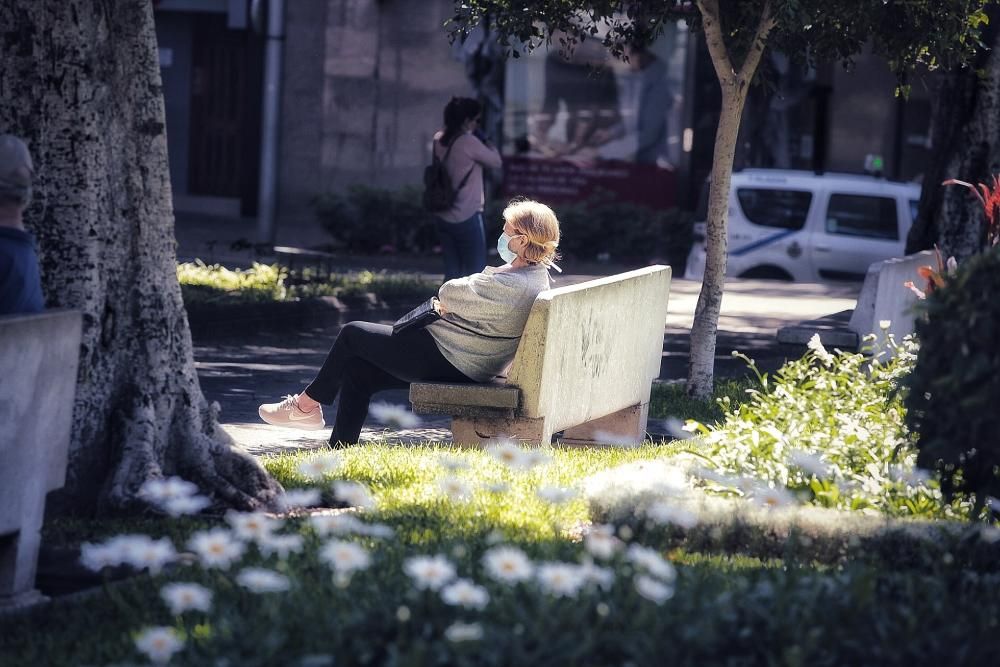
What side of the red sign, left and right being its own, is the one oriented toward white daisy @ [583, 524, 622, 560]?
front

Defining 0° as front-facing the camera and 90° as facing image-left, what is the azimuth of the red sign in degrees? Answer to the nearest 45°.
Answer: approximately 0°

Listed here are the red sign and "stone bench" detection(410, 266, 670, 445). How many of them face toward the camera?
1

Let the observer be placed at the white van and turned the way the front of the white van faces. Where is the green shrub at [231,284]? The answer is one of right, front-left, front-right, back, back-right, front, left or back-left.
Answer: back-right

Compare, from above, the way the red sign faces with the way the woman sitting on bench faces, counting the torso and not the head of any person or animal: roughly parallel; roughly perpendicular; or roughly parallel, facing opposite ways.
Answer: roughly perpendicular

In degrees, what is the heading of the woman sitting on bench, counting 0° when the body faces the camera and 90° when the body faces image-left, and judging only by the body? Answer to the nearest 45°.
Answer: approximately 90°

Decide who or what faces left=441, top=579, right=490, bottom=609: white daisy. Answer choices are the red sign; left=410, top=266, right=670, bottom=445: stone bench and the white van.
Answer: the red sign

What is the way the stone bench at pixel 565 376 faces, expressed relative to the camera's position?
facing away from the viewer and to the left of the viewer

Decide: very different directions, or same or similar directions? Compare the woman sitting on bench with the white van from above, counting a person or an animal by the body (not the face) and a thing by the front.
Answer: very different directions

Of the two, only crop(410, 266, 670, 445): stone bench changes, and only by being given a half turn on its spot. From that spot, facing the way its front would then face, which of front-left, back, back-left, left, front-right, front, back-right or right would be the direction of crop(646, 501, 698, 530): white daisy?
front-right

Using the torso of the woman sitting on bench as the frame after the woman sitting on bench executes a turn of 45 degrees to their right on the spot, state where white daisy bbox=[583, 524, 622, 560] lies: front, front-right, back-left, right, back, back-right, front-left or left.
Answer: back-left

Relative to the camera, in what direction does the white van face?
facing to the right of the viewer

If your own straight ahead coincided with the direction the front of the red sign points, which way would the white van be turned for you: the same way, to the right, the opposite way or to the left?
to the left

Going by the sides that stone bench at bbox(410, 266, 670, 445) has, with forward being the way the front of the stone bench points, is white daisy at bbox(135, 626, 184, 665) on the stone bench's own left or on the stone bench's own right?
on the stone bench's own left
